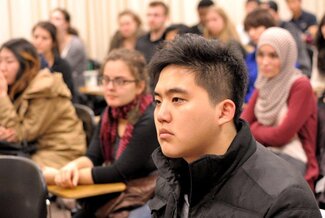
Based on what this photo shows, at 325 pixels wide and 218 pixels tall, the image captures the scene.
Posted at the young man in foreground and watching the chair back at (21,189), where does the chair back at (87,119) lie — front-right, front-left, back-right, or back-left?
front-right

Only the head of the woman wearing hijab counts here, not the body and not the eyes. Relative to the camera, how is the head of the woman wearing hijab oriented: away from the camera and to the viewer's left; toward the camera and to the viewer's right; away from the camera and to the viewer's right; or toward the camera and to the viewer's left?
toward the camera and to the viewer's left

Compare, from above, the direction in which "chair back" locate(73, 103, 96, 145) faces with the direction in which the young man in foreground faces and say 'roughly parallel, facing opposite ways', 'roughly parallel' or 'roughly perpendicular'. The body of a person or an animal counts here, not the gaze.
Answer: roughly parallel

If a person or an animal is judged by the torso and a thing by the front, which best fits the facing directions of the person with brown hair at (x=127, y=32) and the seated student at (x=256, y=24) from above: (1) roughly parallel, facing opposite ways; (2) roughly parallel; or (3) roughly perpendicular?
roughly parallel

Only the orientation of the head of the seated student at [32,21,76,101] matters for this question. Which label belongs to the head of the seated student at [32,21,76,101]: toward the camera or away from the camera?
toward the camera

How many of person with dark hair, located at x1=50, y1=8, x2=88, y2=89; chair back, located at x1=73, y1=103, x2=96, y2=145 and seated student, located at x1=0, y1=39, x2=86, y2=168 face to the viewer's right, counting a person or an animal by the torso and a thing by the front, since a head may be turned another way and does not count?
0

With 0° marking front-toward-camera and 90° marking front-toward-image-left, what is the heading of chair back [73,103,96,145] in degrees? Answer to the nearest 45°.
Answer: approximately 45°

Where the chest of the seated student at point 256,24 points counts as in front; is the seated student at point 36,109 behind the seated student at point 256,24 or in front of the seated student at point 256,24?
in front

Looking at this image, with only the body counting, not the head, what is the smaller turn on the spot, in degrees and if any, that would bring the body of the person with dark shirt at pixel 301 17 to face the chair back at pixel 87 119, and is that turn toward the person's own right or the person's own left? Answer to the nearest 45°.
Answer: approximately 45° to the person's own left

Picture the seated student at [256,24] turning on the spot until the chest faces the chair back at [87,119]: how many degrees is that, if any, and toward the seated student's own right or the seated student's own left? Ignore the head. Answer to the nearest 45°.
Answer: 0° — they already face it

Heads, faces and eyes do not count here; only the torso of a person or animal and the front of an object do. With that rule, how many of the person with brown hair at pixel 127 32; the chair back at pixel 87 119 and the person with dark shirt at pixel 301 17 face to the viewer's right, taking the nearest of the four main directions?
0

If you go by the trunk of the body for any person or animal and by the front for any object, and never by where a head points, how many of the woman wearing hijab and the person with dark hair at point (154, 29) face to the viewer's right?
0

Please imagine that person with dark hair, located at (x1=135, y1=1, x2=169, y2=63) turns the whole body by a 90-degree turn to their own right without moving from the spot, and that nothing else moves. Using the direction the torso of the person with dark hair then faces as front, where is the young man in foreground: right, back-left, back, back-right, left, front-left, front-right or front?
back-left

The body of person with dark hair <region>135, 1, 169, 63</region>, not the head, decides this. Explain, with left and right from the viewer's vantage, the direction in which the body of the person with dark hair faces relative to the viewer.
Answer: facing the viewer and to the left of the viewer

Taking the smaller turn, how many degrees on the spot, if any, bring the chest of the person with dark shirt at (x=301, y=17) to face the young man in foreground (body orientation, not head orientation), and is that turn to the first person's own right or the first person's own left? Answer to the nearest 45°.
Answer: approximately 45° to the first person's own left

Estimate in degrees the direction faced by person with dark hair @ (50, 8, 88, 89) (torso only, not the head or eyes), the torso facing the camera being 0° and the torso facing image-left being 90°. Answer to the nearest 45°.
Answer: approximately 45°

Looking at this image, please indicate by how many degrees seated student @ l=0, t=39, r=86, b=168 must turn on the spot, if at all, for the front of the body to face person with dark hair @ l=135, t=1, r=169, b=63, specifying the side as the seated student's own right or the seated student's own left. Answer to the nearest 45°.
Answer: approximately 135° to the seated student's own right

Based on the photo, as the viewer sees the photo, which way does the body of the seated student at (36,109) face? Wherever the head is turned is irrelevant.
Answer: to the viewer's left

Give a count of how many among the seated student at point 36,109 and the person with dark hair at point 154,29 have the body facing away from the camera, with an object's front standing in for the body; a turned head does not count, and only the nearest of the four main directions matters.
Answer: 0

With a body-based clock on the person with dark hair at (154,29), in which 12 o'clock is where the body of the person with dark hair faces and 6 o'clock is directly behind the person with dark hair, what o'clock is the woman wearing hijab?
The woman wearing hijab is roughly at 10 o'clock from the person with dark hair.

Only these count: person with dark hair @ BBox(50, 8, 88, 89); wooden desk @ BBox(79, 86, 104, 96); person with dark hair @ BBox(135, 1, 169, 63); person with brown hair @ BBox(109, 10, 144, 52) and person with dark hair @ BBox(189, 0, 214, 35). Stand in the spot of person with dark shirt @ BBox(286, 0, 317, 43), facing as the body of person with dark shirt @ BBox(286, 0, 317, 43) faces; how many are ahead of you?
5

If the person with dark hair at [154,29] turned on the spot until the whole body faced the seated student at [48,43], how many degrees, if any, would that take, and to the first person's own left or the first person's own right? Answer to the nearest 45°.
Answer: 0° — they already face them
